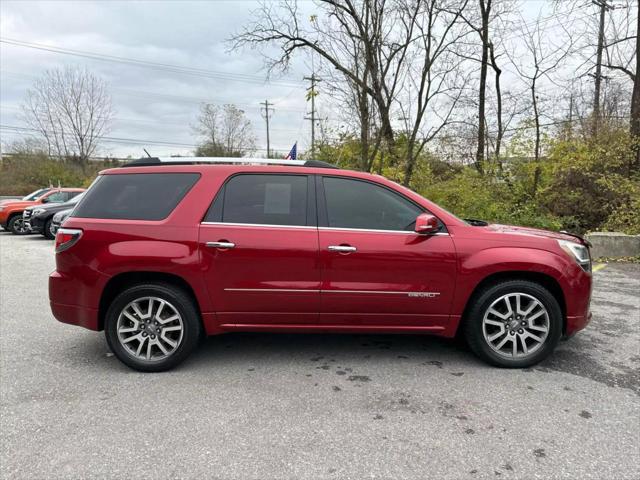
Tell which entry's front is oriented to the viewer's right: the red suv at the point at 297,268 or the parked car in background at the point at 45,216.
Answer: the red suv

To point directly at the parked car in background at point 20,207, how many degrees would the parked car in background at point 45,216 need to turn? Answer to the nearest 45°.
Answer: approximately 135° to its right

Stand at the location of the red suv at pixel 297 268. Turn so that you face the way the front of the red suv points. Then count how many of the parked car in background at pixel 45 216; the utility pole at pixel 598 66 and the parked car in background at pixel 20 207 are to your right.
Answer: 0

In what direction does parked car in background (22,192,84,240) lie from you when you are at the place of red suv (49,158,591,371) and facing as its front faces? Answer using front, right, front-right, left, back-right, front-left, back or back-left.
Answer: back-left

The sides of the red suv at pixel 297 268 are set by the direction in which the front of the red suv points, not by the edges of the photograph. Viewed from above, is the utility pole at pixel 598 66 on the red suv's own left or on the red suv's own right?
on the red suv's own left

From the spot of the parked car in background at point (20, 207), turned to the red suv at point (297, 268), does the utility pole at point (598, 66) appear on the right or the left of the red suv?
left

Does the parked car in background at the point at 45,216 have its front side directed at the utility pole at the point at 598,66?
no

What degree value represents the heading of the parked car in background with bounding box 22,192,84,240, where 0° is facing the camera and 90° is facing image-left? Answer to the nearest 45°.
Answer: approximately 45°

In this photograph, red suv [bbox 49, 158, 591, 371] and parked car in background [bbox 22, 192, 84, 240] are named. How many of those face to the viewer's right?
1

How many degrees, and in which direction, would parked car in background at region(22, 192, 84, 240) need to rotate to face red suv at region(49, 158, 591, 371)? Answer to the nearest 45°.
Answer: approximately 45° to its left

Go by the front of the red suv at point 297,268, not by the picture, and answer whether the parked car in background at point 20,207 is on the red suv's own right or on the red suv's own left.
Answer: on the red suv's own left

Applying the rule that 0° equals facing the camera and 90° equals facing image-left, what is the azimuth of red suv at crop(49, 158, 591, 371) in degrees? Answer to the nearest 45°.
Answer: approximately 270°

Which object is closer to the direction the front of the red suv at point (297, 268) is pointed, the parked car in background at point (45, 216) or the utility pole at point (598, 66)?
the utility pole
